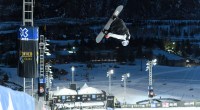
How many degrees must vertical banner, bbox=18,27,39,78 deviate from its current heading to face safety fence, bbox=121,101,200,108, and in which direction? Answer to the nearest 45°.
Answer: approximately 135° to its left

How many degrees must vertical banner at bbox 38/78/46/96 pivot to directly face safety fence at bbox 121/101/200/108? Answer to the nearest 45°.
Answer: approximately 135° to its left

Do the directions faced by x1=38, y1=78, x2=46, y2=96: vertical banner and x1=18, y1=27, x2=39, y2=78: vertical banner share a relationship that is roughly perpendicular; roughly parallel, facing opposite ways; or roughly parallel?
roughly parallel

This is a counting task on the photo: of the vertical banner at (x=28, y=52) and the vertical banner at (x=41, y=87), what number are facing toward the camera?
2

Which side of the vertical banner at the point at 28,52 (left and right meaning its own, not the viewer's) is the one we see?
front

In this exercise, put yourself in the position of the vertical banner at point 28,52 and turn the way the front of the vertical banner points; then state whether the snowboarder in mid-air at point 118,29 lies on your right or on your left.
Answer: on your left

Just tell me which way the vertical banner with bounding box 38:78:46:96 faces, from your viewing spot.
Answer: facing the viewer
